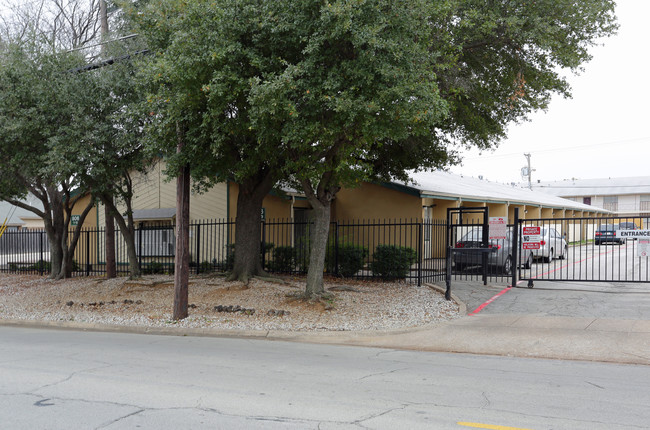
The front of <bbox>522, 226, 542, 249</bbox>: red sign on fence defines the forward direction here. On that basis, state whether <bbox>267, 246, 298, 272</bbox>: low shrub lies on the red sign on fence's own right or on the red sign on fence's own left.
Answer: on the red sign on fence's own right

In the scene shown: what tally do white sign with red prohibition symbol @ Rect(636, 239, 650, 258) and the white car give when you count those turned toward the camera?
1

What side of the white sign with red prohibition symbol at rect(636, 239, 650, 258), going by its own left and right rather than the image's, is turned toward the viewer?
front

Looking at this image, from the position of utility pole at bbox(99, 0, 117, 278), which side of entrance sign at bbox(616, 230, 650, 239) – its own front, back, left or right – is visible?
right

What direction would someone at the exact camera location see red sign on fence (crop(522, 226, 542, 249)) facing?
facing the viewer

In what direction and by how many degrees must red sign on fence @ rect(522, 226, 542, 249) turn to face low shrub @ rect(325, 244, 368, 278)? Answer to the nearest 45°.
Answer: approximately 90° to its right

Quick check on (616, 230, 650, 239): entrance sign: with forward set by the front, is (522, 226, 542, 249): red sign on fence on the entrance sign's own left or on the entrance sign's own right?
on the entrance sign's own right
